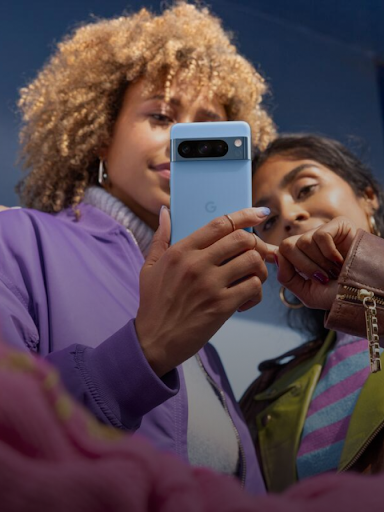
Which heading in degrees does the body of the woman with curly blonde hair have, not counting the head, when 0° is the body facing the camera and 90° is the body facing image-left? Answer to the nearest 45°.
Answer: approximately 315°

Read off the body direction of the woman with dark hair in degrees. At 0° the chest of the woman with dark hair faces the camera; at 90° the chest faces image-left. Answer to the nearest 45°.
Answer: approximately 45°

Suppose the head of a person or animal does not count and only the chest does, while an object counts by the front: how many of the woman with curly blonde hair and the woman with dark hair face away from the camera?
0
